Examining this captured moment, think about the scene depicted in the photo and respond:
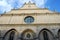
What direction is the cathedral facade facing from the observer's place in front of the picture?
facing the viewer
